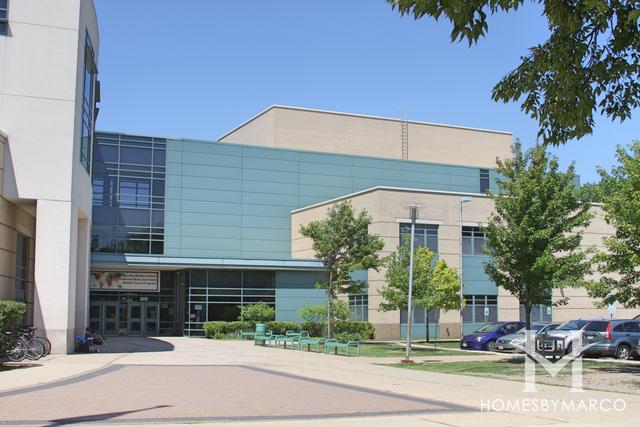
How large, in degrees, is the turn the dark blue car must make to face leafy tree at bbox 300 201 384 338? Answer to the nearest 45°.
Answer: approximately 45° to its right

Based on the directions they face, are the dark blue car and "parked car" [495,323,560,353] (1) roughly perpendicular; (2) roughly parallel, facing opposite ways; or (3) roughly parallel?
roughly parallel

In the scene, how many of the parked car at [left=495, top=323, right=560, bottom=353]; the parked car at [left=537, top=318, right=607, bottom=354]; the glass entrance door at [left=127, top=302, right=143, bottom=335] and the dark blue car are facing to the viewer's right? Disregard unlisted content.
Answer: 0

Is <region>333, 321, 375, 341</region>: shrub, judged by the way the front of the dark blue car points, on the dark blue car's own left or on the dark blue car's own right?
on the dark blue car's own right

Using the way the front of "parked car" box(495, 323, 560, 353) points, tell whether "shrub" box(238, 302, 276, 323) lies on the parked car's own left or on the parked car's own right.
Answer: on the parked car's own right

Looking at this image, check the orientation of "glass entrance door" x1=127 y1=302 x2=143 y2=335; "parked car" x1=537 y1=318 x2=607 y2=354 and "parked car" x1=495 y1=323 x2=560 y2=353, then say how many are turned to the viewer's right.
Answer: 0

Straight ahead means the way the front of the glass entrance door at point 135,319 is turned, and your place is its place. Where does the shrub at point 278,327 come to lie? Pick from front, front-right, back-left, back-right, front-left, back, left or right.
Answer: front-left

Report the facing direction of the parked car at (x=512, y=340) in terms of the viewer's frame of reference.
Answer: facing the viewer and to the left of the viewer

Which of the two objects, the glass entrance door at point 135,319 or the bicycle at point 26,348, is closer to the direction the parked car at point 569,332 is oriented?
the bicycle

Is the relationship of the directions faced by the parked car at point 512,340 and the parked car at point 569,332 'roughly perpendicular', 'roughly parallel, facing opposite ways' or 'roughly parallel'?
roughly parallel

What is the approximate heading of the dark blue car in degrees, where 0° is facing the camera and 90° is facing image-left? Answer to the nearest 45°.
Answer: approximately 45°

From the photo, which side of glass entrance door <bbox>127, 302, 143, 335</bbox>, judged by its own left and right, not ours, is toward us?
front
